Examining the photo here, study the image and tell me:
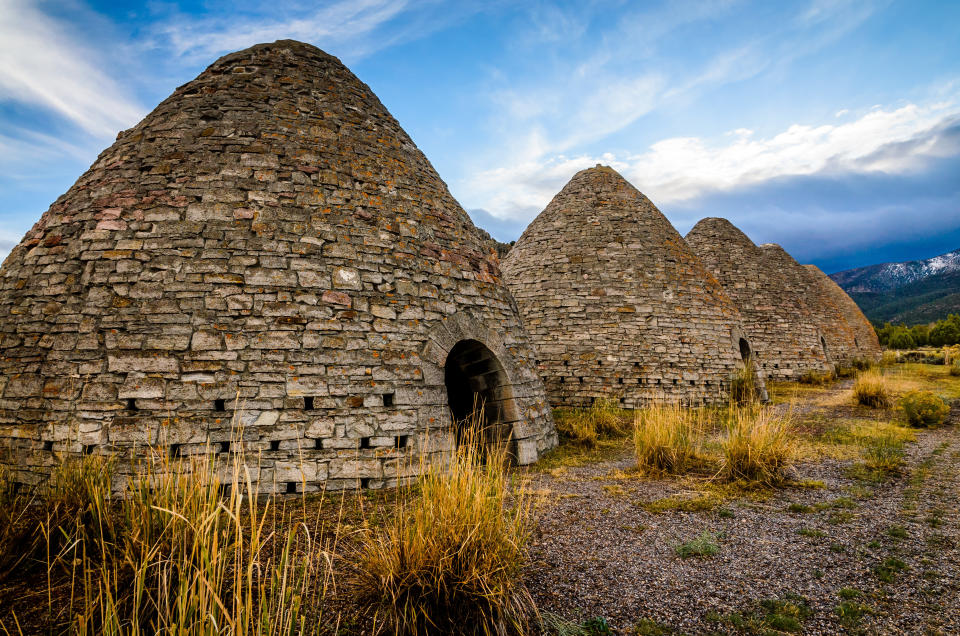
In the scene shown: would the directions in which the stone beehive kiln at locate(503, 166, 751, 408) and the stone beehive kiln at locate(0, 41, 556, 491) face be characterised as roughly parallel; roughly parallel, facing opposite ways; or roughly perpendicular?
roughly parallel

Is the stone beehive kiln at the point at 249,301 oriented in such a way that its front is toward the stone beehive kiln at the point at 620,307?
no

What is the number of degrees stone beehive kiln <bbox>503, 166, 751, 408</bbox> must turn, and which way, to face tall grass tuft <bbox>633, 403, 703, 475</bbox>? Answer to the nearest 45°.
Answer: approximately 90° to its right

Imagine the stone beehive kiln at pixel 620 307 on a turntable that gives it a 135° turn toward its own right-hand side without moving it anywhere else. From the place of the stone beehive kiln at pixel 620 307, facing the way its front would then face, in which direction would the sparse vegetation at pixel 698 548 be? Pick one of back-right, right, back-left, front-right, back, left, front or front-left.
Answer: front-left

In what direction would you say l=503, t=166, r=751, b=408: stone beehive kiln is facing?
to the viewer's right

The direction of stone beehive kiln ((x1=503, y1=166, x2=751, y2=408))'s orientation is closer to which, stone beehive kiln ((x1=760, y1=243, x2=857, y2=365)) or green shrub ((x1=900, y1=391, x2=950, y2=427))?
the green shrub

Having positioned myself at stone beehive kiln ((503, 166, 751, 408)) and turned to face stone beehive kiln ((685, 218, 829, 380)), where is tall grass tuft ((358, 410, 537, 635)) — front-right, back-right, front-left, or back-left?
back-right

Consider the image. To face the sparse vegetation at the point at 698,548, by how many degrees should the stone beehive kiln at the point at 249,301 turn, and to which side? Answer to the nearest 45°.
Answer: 0° — it already faces it

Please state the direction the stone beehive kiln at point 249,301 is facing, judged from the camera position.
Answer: facing the viewer and to the right of the viewer

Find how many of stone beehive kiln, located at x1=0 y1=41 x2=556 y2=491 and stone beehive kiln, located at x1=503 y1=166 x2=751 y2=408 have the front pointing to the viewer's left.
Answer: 0

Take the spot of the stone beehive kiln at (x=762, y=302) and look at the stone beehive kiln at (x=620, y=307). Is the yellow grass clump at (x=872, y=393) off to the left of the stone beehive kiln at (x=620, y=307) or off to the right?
left

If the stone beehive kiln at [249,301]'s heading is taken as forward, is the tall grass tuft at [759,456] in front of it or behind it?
in front

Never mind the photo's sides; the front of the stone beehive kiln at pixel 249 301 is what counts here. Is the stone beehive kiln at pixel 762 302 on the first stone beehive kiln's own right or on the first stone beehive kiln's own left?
on the first stone beehive kiln's own left

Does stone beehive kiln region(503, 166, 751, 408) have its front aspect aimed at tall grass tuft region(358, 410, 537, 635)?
no

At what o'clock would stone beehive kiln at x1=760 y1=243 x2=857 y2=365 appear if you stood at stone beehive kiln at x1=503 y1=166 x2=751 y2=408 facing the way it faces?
stone beehive kiln at x1=760 y1=243 x2=857 y2=365 is roughly at 10 o'clock from stone beehive kiln at x1=503 y1=166 x2=751 y2=408.

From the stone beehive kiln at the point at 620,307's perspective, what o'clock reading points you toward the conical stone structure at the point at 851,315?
The conical stone structure is roughly at 10 o'clock from the stone beehive kiln.
